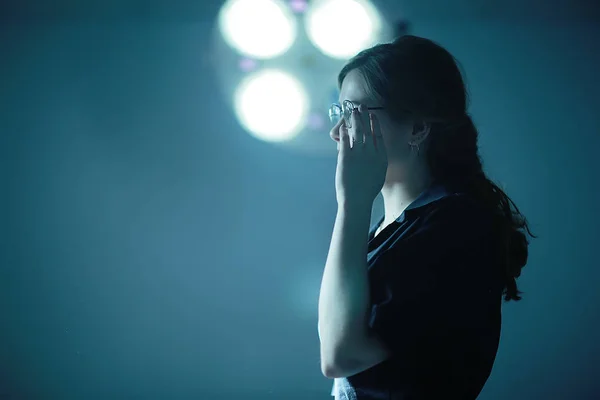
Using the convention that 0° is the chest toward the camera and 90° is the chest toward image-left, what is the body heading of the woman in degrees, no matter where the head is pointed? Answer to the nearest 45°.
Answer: approximately 90°

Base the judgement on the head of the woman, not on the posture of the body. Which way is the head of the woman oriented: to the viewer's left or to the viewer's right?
to the viewer's left
